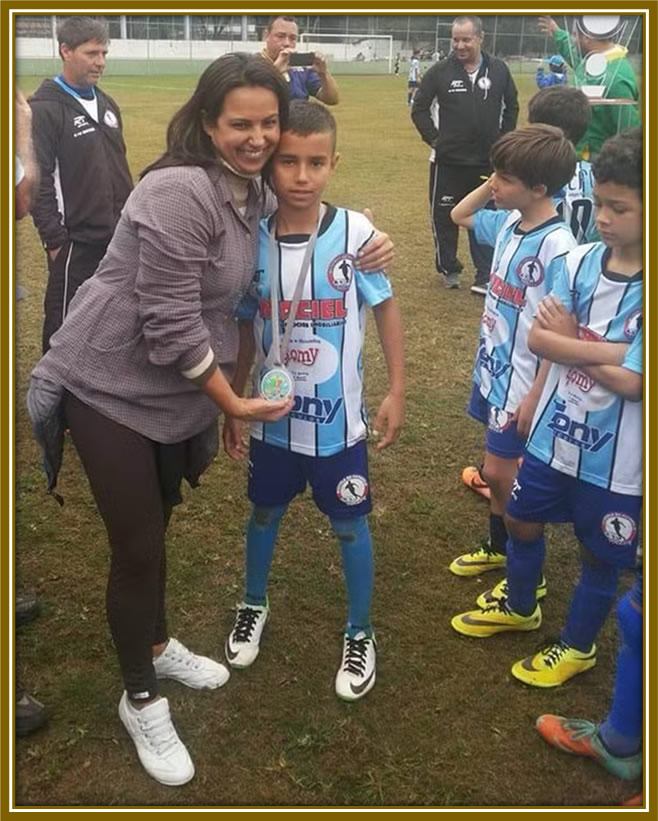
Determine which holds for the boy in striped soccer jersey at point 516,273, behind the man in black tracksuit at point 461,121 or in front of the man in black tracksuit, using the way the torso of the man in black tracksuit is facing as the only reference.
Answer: in front

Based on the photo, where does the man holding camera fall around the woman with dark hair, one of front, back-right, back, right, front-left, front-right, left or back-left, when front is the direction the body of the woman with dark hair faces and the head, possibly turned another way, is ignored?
back-left

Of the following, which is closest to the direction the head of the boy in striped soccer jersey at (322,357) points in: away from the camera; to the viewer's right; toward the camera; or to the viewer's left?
toward the camera

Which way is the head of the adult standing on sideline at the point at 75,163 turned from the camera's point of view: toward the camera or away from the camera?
toward the camera

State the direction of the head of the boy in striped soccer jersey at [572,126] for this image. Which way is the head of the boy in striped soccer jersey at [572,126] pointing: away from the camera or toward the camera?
away from the camera

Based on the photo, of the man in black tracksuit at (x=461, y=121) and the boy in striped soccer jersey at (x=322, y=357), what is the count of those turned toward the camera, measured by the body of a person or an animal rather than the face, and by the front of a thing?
2

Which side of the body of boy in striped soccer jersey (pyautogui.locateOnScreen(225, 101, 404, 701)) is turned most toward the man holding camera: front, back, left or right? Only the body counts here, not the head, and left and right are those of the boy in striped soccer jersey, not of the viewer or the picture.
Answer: back

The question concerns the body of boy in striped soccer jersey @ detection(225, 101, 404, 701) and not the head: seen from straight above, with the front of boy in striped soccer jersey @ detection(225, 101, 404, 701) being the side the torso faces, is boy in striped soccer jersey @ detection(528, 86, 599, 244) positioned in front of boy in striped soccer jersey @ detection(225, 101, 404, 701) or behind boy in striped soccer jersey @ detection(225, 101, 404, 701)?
behind

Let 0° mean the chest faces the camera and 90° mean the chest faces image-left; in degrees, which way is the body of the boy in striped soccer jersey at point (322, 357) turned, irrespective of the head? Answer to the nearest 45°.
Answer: approximately 0°

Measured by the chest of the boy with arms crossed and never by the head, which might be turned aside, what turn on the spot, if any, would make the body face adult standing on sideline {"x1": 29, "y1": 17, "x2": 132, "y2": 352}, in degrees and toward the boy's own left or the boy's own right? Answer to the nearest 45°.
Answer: approximately 90° to the boy's own right

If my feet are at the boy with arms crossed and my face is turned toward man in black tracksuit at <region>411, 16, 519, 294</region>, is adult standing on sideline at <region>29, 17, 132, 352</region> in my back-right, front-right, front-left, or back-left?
front-left
